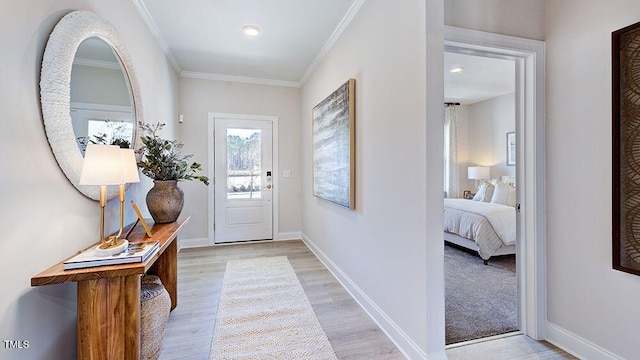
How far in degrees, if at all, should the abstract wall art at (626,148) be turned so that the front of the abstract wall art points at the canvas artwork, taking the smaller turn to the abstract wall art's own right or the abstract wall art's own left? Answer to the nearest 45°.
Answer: approximately 45° to the abstract wall art's own right

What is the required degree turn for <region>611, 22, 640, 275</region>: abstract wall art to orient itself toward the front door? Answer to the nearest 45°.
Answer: approximately 45° to its right

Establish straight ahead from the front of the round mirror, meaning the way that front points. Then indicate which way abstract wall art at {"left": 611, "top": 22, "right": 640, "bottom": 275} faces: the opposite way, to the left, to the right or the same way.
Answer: the opposite way

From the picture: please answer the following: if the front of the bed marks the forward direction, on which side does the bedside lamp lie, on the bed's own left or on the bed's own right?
on the bed's own right

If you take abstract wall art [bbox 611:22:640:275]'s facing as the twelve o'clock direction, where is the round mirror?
The round mirror is roughly at 12 o'clock from the abstract wall art.

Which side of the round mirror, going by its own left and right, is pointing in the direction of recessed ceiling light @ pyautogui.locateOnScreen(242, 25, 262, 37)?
left

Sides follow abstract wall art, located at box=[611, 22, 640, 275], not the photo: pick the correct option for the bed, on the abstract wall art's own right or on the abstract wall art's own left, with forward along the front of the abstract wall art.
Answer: on the abstract wall art's own right

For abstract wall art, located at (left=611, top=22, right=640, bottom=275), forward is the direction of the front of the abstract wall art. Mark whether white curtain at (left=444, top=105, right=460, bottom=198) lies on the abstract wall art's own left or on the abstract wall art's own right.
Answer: on the abstract wall art's own right
